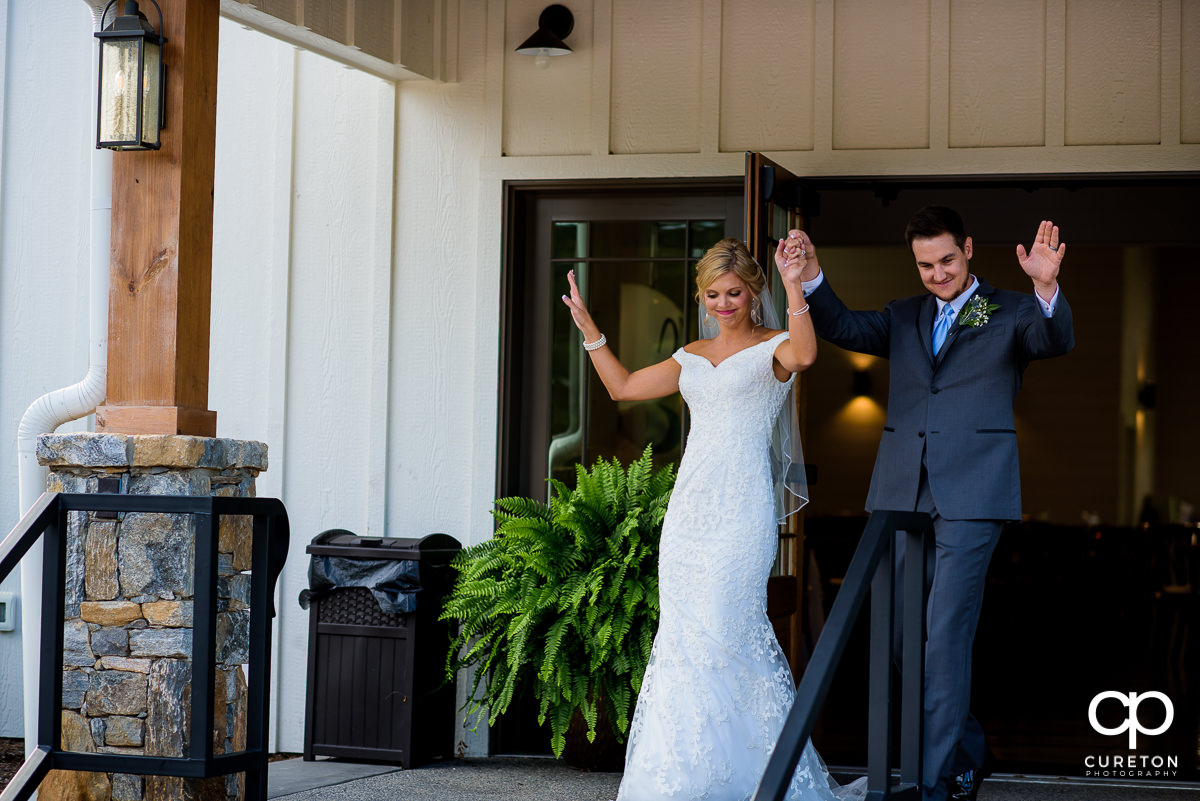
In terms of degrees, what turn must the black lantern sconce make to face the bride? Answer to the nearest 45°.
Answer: approximately 135° to its left

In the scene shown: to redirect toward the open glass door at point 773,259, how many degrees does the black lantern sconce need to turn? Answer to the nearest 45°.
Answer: approximately 135° to its left

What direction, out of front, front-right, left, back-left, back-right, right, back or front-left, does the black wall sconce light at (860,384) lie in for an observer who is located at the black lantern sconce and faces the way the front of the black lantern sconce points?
back

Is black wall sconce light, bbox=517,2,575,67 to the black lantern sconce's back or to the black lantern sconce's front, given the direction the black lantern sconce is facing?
to the back

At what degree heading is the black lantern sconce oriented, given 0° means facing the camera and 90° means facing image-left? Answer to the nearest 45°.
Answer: approximately 45°

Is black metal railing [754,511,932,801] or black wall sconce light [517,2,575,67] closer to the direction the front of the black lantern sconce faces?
the black metal railing

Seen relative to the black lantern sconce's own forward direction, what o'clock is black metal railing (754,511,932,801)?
The black metal railing is roughly at 9 o'clock from the black lantern sconce.
